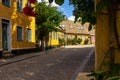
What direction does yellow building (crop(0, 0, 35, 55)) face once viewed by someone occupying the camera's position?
facing the viewer and to the right of the viewer

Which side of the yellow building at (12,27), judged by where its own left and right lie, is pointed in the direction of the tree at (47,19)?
left
